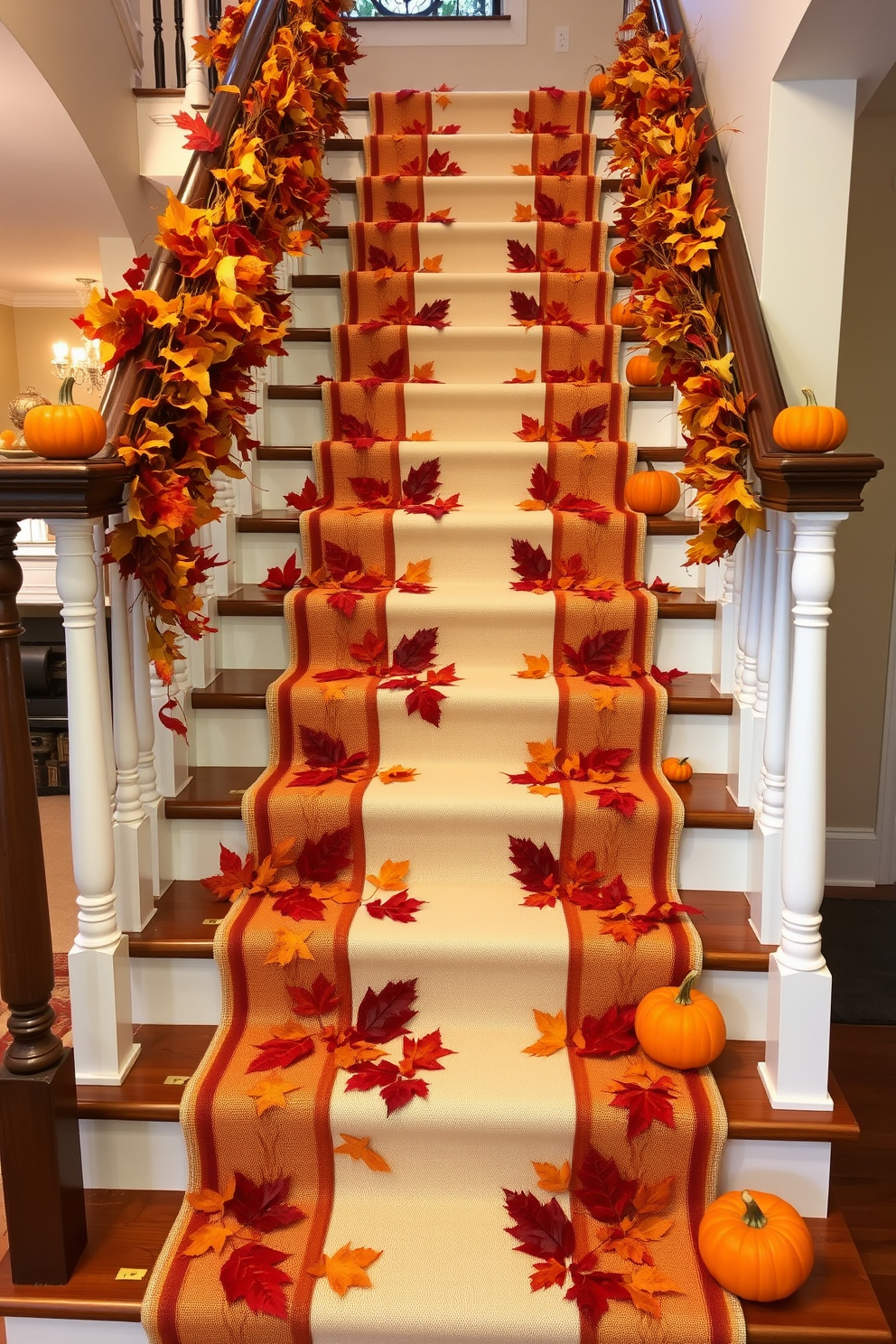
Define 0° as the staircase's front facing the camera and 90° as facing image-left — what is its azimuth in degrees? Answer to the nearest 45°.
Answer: approximately 0°
